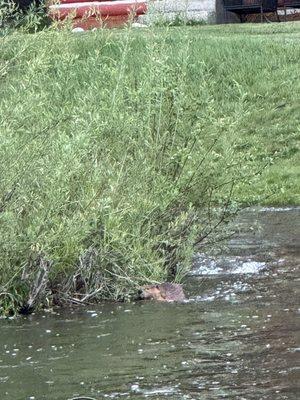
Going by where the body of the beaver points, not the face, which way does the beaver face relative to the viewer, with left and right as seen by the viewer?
facing to the left of the viewer
